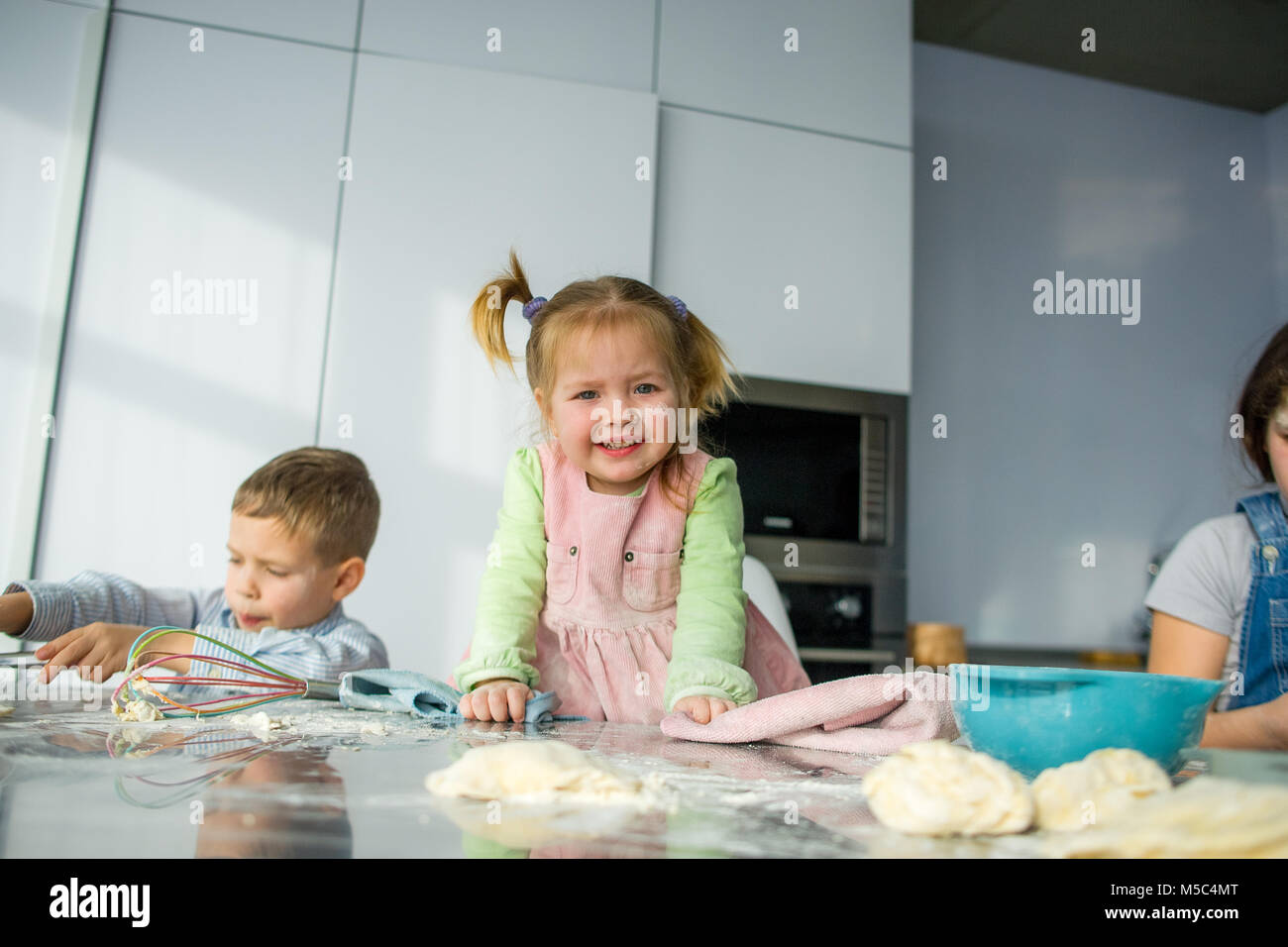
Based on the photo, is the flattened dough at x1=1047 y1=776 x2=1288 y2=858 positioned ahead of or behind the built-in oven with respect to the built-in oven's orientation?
ahead

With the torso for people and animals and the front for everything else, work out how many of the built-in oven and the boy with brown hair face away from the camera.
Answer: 0

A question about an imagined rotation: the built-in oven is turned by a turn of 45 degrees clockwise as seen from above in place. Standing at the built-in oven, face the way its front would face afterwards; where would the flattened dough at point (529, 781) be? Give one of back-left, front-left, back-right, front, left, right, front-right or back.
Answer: front

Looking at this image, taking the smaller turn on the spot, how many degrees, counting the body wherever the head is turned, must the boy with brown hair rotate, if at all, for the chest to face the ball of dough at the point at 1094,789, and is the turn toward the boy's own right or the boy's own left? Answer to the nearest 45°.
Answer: approximately 45° to the boy's own left

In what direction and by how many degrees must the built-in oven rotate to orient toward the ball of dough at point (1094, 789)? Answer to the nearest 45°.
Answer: approximately 45° to its right

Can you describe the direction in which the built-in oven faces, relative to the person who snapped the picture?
facing the viewer and to the right of the viewer

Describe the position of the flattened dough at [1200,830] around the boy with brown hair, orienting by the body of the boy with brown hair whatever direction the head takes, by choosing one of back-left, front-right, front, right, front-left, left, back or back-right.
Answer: front-left

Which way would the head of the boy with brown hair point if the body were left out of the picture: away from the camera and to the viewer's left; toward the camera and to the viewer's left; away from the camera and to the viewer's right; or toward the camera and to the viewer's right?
toward the camera and to the viewer's left

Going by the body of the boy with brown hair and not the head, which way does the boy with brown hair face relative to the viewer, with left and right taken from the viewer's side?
facing the viewer and to the left of the viewer
